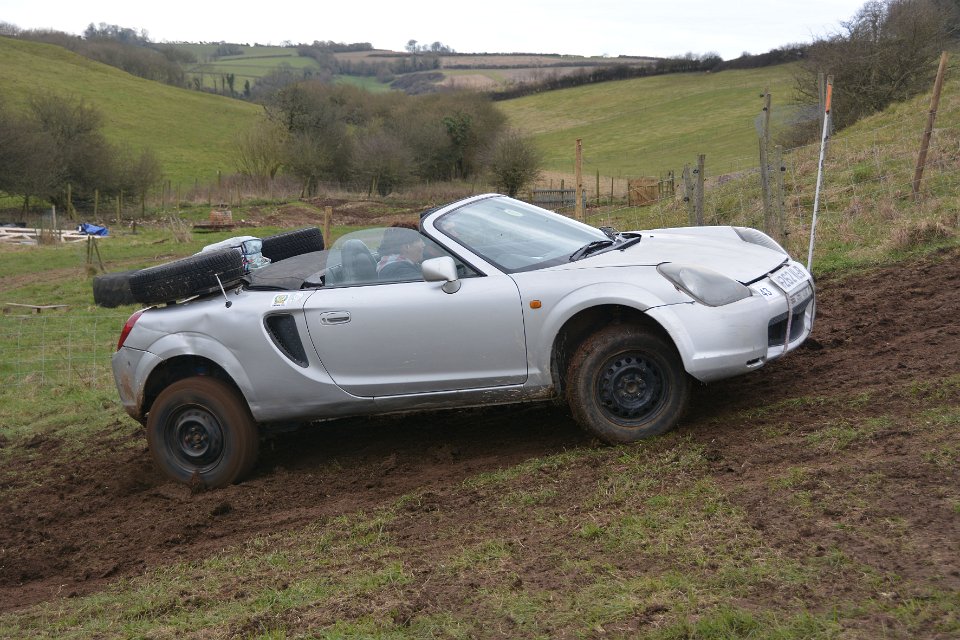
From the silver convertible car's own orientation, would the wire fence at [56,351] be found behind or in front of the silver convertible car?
behind

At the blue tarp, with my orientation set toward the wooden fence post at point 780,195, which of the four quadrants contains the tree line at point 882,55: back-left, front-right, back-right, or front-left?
front-left

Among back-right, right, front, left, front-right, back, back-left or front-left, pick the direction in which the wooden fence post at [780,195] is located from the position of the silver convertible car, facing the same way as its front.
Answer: left

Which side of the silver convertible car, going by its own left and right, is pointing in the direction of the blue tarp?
back

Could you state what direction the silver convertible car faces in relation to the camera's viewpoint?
facing the viewer and to the right of the viewer

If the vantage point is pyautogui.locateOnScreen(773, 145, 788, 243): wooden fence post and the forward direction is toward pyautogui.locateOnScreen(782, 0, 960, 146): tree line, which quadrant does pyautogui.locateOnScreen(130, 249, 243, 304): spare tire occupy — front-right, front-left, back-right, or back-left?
back-left

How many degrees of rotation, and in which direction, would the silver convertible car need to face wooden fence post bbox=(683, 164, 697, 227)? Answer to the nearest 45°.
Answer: approximately 90° to its left

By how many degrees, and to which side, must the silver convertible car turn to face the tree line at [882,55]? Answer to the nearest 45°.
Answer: approximately 90° to its left
